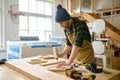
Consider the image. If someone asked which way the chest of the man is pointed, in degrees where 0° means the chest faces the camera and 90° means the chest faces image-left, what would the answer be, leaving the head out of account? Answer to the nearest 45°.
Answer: approximately 45°
